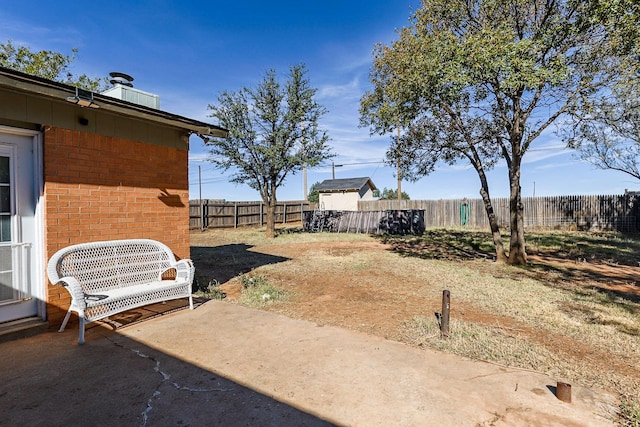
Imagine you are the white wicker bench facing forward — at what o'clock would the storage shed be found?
The storage shed is roughly at 9 o'clock from the white wicker bench.

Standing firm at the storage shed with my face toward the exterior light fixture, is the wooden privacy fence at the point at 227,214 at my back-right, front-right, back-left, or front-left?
front-right

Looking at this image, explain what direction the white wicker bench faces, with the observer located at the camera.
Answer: facing the viewer and to the right of the viewer

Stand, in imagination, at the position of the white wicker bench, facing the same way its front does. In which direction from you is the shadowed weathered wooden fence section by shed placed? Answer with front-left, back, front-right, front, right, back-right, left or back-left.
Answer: left

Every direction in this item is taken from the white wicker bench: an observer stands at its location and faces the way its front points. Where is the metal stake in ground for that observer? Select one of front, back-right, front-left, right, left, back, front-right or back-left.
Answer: front

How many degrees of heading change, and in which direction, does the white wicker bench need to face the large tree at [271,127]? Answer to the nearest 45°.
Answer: approximately 90° to its left

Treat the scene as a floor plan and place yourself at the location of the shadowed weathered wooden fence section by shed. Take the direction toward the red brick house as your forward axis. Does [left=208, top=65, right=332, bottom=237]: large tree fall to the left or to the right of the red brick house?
right

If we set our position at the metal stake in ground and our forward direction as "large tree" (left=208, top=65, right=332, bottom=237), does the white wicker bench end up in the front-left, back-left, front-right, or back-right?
front-left

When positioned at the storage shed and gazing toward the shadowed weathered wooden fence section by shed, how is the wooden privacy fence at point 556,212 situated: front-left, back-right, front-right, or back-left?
front-left

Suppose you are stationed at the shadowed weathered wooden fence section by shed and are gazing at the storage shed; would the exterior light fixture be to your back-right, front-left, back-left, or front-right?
back-left

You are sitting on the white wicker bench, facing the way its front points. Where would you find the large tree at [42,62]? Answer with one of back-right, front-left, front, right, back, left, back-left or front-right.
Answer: back-left
